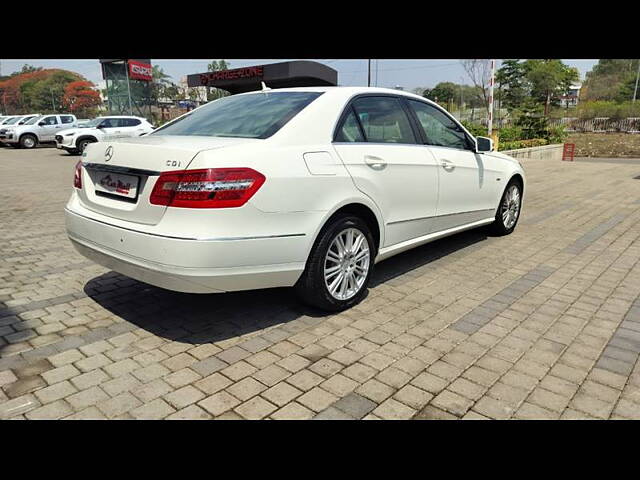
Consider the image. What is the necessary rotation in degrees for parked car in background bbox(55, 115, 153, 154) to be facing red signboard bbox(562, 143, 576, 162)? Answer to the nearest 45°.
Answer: approximately 135° to its left

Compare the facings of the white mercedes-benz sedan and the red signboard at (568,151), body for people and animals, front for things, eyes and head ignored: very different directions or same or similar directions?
very different directions

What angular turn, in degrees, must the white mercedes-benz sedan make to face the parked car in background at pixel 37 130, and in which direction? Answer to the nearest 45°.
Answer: approximately 90° to its left

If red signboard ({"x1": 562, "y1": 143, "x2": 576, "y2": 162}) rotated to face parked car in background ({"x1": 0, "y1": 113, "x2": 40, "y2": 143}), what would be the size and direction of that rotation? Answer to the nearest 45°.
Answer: approximately 90° to its right

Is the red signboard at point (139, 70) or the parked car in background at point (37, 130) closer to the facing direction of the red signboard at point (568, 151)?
the parked car in background

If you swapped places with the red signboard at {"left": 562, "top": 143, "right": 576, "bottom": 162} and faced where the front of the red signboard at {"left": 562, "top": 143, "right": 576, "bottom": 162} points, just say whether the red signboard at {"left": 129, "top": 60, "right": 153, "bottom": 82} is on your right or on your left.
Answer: on your right

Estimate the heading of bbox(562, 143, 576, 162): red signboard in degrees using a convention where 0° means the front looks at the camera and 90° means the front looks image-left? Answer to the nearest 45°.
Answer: approximately 0°

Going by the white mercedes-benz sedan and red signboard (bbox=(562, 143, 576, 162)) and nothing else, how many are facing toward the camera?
1

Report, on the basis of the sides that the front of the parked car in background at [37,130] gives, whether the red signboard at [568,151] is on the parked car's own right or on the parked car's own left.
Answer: on the parked car's own left

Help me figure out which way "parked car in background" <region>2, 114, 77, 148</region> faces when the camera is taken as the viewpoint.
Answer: facing the viewer and to the left of the viewer

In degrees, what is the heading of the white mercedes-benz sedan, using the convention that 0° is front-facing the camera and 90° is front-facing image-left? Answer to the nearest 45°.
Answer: approximately 225°
